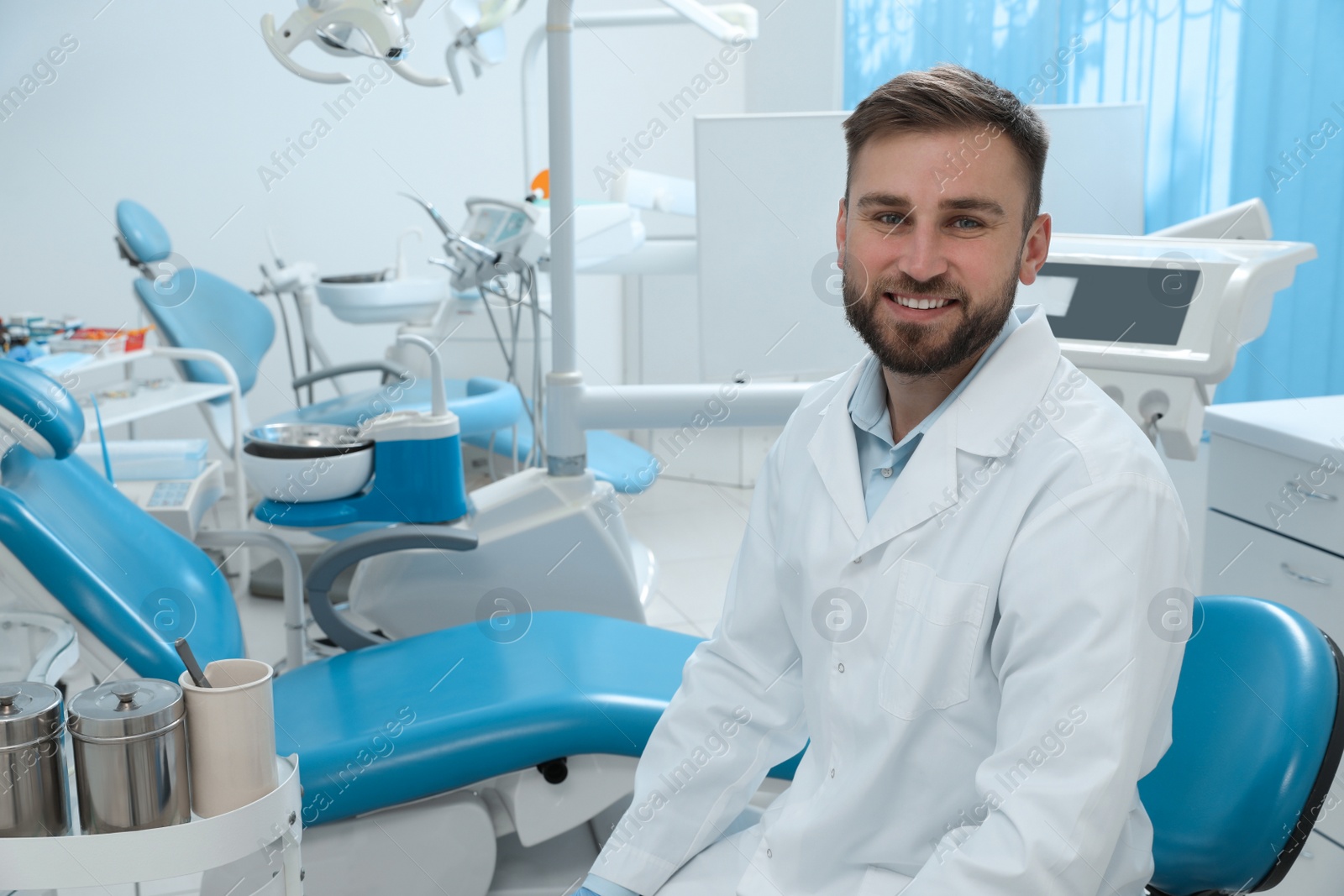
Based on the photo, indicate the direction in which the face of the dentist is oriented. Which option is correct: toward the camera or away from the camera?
toward the camera

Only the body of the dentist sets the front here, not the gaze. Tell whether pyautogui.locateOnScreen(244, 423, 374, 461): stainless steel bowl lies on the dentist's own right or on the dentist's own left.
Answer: on the dentist's own right

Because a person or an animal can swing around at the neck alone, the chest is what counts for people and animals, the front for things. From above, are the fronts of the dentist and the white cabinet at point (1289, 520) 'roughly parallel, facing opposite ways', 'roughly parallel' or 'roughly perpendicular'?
roughly parallel

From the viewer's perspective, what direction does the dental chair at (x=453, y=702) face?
to the viewer's right

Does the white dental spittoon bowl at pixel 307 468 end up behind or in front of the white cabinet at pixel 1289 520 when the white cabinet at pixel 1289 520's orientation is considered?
in front

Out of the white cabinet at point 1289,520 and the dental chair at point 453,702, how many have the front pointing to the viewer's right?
1

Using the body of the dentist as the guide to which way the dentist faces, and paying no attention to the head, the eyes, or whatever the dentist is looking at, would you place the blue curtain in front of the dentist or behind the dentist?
behind

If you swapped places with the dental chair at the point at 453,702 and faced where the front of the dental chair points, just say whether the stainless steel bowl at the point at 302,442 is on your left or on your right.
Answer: on your left

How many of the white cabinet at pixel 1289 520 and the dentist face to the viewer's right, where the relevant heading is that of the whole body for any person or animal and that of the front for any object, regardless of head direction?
0

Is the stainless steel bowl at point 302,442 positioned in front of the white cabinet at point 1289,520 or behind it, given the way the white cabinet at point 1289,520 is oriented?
in front

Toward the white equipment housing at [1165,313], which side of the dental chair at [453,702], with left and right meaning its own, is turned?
front

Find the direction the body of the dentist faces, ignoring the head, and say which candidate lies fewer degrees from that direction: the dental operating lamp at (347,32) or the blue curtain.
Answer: the dental operating lamp

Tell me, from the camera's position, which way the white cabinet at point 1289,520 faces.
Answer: facing the viewer and to the left of the viewer
